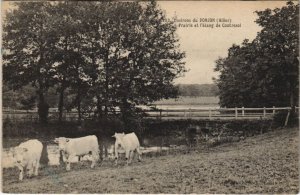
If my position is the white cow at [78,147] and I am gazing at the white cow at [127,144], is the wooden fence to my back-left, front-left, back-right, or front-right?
front-left

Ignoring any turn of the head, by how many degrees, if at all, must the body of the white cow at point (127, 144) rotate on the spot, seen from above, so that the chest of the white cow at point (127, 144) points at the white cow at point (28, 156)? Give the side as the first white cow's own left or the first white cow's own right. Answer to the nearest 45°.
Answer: approximately 45° to the first white cow's own right

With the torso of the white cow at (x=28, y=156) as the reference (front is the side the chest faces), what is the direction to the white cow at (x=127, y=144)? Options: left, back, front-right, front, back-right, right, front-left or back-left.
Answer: back-left

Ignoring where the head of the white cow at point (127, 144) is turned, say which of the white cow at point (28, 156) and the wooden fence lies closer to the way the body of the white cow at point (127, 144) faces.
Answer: the white cow

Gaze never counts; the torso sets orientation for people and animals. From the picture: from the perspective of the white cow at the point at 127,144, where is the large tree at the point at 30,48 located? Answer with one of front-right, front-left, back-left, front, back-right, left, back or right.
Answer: front-right

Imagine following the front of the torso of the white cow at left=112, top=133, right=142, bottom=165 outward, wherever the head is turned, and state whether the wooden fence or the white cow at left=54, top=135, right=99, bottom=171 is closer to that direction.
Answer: the white cow

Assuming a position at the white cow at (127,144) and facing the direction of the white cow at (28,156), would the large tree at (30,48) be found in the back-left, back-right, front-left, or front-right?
front-right

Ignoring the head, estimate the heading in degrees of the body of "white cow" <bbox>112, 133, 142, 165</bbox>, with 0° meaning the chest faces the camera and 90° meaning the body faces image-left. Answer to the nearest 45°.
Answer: approximately 45°

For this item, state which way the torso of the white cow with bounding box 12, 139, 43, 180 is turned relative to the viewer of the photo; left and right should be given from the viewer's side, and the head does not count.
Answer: facing the viewer and to the left of the viewer

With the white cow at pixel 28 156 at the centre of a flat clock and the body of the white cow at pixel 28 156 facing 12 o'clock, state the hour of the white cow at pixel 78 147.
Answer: the white cow at pixel 78 147 is roughly at 7 o'clock from the white cow at pixel 28 156.

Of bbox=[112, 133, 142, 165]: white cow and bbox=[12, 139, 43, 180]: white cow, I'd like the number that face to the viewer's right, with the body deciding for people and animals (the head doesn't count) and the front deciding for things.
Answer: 0

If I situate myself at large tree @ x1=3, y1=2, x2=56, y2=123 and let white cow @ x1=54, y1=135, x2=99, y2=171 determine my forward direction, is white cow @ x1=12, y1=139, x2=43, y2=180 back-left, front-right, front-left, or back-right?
front-right

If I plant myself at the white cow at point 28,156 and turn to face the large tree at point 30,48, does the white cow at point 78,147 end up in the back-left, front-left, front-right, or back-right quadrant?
front-right
